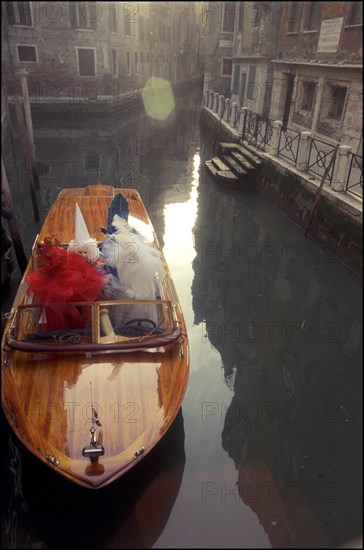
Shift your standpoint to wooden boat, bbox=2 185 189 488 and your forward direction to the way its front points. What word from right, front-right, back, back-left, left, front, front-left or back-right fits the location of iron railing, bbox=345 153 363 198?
back-left

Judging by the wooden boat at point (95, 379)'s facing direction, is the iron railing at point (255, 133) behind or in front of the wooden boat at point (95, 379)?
behind

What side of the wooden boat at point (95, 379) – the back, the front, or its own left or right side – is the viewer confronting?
front

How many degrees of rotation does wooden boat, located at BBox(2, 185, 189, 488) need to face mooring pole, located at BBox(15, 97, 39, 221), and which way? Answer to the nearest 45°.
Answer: approximately 180°

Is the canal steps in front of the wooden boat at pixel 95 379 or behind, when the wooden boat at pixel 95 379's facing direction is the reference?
behind

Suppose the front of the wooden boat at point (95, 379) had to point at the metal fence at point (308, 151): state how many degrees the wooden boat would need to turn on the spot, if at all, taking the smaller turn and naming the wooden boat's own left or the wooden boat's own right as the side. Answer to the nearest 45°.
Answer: approximately 135° to the wooden boat's own left
